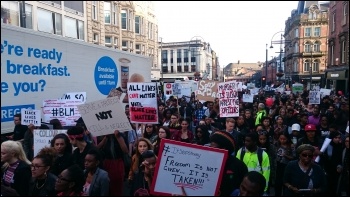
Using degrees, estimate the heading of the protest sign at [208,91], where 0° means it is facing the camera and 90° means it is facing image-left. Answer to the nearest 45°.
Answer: approximately 0°

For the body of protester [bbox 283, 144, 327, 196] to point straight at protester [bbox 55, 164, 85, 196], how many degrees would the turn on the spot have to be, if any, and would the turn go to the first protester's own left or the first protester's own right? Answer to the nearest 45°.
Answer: approximately 45° to the first protester's own right

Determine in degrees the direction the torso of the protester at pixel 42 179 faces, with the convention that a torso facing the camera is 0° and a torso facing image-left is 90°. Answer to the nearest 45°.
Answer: approximately 45°

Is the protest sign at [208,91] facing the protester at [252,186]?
yes

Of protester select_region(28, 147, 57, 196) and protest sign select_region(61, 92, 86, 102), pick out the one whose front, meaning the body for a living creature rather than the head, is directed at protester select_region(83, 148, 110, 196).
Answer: the protest sign
